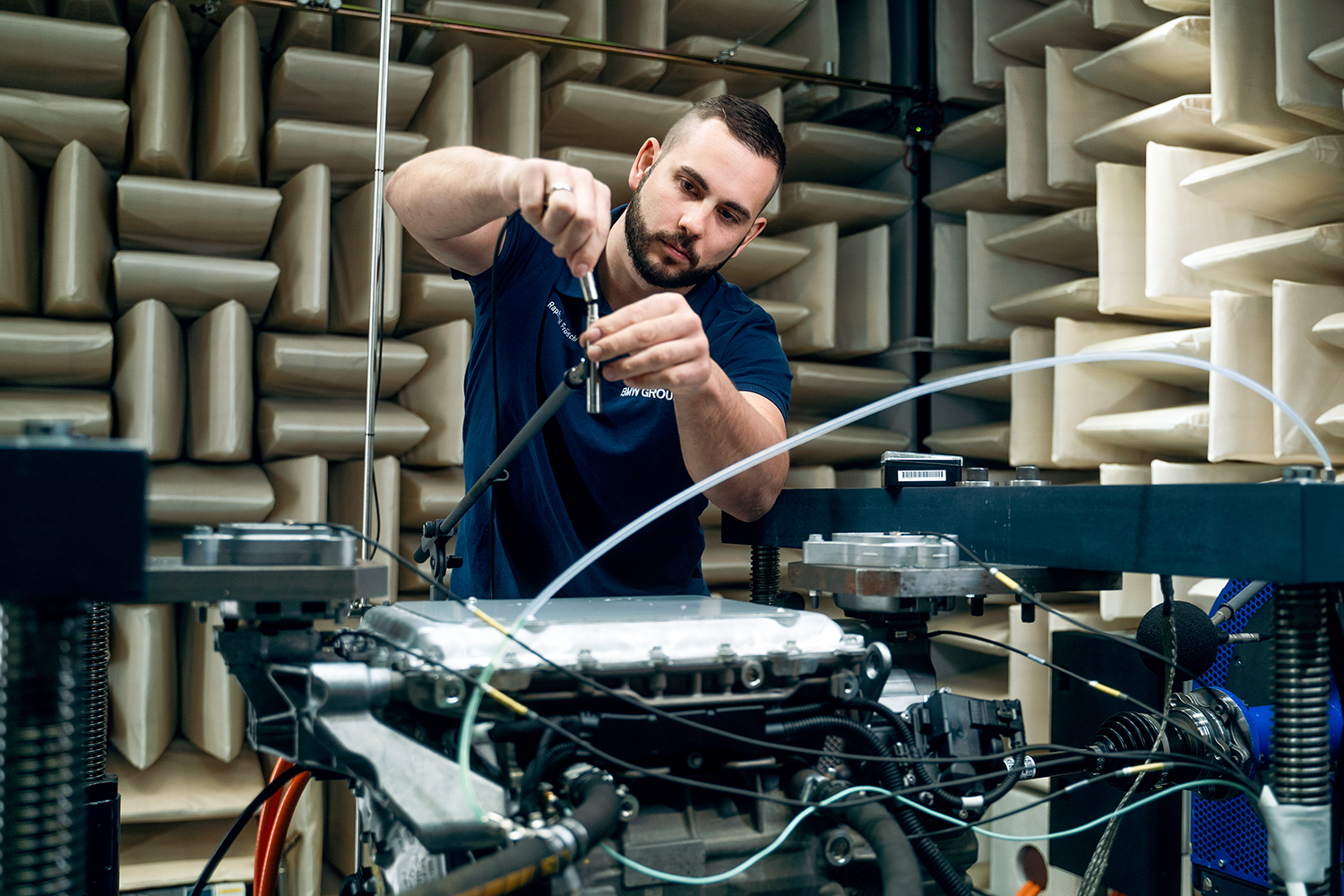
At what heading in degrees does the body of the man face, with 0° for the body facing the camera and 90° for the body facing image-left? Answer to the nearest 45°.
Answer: approximately 0°

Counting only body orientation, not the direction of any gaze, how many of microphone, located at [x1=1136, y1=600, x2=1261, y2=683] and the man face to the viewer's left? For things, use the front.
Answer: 1

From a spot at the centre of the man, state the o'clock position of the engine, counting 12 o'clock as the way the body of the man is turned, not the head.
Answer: The engine is roughly at 12 o'clock from the man.

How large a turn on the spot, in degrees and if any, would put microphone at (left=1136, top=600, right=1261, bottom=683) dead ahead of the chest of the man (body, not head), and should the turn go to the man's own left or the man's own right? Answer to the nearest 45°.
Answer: approximately 45° to the man's own left

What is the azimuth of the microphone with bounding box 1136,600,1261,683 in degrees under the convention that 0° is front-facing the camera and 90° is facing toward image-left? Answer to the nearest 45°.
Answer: approximately 90°

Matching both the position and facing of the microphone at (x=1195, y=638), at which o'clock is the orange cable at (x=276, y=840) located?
The orange cable is roughly at 11 o'clock from the microphone.

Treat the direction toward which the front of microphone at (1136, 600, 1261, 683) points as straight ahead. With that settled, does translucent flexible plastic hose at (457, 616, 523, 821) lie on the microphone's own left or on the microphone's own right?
on the microphone's own left

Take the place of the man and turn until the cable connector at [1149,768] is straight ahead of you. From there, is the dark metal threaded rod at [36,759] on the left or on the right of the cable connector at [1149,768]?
right

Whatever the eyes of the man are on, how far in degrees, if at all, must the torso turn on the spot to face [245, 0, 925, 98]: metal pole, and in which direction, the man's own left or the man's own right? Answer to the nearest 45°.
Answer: approximately 180°
